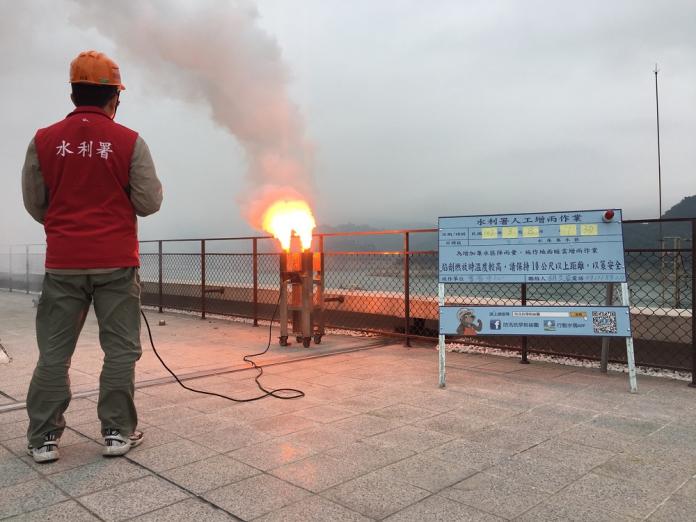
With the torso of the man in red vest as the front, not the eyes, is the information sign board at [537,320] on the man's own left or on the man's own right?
on the man's own right

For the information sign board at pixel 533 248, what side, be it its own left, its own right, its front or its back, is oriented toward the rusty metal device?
right

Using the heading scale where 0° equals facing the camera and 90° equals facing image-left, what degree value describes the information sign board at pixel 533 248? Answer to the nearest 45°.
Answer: approximately 0°

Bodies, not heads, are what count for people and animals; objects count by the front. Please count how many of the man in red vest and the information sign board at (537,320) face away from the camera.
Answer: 1

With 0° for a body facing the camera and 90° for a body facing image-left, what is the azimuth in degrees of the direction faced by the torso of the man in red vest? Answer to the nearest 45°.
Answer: approximately 180°

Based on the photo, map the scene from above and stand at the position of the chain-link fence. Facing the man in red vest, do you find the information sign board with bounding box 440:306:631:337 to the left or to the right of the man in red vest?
left
